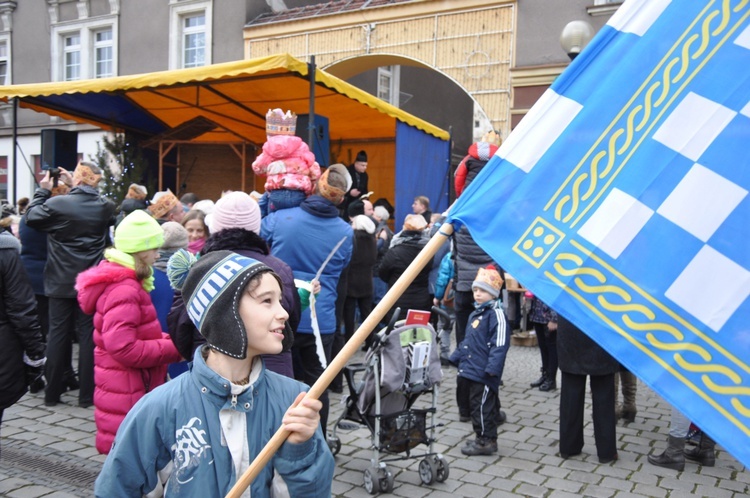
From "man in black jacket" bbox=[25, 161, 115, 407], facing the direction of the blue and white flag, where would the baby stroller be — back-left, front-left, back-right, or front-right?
front-left

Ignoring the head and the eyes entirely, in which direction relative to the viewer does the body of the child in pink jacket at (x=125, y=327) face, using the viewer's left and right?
facing to the right of the viewer

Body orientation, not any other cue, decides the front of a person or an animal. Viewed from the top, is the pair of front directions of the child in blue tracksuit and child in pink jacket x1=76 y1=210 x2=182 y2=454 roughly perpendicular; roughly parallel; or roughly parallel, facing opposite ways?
roughly parallel, facing opposite ways

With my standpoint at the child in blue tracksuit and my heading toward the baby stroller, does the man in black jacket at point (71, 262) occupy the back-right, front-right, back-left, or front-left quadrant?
front-right

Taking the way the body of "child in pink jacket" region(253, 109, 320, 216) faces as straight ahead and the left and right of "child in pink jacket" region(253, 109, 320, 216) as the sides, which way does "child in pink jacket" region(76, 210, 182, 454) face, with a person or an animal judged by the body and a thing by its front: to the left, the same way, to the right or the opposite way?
to the right

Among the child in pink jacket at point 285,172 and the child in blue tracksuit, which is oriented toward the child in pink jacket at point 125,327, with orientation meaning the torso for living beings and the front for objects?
the child in blue tracksuit

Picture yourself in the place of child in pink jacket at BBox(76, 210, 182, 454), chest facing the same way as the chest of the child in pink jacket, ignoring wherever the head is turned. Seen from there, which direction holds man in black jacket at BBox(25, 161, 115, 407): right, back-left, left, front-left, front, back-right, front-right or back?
left

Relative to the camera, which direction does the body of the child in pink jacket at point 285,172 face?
away from the camera

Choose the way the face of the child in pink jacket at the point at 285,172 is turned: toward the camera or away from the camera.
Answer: away from the camera

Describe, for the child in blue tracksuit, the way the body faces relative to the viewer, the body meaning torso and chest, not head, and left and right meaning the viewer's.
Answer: facing the viewer and to the left of the viewer

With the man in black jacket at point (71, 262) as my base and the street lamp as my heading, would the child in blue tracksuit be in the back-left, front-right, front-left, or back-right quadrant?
front-right
